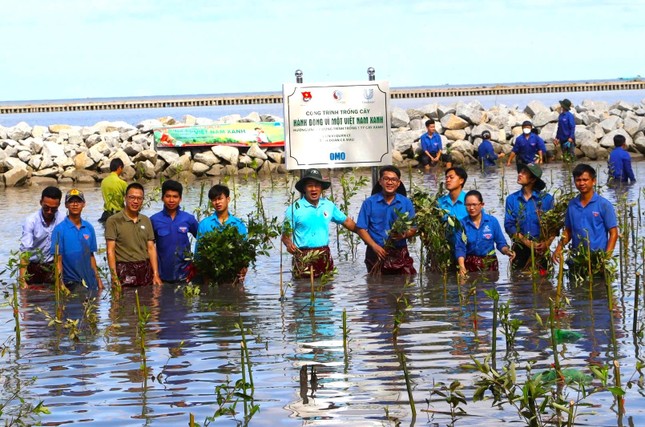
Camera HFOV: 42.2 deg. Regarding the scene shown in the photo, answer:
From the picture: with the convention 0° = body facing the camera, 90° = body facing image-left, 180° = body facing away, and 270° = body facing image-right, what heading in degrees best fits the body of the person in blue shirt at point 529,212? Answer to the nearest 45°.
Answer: approximately 0°

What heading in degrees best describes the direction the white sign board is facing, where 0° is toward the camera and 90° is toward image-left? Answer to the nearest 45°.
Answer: approximately 0°

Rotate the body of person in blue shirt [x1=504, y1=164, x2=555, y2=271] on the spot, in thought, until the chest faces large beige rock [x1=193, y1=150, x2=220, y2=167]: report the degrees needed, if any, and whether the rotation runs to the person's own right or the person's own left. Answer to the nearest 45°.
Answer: approximately 135° to the person's own right

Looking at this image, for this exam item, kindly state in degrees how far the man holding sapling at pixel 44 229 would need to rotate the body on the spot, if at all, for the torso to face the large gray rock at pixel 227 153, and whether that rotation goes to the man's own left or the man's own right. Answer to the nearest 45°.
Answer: approximately 135° to the man's own left

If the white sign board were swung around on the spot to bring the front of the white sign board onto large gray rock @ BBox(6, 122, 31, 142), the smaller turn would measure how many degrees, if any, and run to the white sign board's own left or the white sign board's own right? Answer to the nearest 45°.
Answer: approximately 135° to the white sign board's own right
